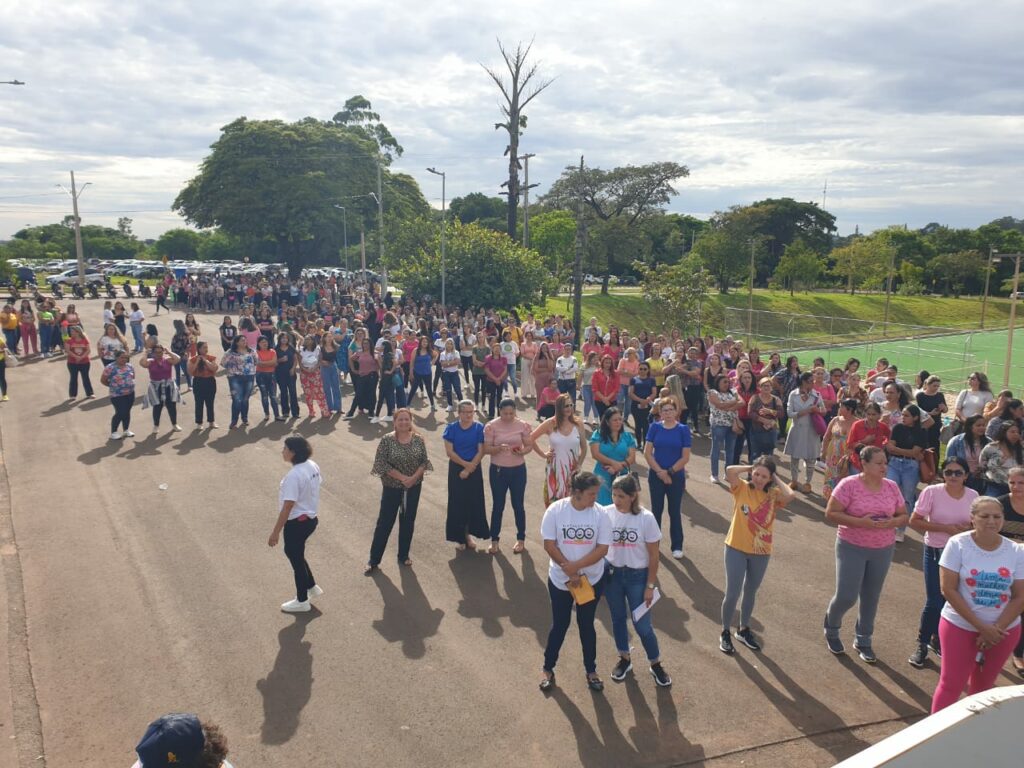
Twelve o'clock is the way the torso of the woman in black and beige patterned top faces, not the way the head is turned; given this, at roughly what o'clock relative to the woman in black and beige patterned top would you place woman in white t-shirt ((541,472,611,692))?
The woman in white t-shirt is roughly at 11 o'clock from the woman in black and beige patterned top.

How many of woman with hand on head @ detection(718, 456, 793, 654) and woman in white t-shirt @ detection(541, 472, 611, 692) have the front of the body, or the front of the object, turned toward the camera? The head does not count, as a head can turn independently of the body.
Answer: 2

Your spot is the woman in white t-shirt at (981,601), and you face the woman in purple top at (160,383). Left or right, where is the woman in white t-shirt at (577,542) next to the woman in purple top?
left

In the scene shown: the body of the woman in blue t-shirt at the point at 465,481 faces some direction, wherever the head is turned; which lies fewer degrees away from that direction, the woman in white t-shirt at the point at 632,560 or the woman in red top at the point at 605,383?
the woman in white t-shirt

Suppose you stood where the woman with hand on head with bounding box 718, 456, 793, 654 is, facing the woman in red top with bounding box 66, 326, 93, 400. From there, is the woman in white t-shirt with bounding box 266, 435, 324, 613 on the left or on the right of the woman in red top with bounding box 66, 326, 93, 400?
left

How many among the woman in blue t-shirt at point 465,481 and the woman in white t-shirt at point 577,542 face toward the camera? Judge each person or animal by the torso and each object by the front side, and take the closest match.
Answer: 2

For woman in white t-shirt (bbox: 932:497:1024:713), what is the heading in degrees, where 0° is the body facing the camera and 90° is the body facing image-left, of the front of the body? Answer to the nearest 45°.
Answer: approximately 0°

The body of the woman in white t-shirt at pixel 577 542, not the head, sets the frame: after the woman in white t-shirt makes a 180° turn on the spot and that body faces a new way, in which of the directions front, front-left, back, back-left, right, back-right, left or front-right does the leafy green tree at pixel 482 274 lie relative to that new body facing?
front
